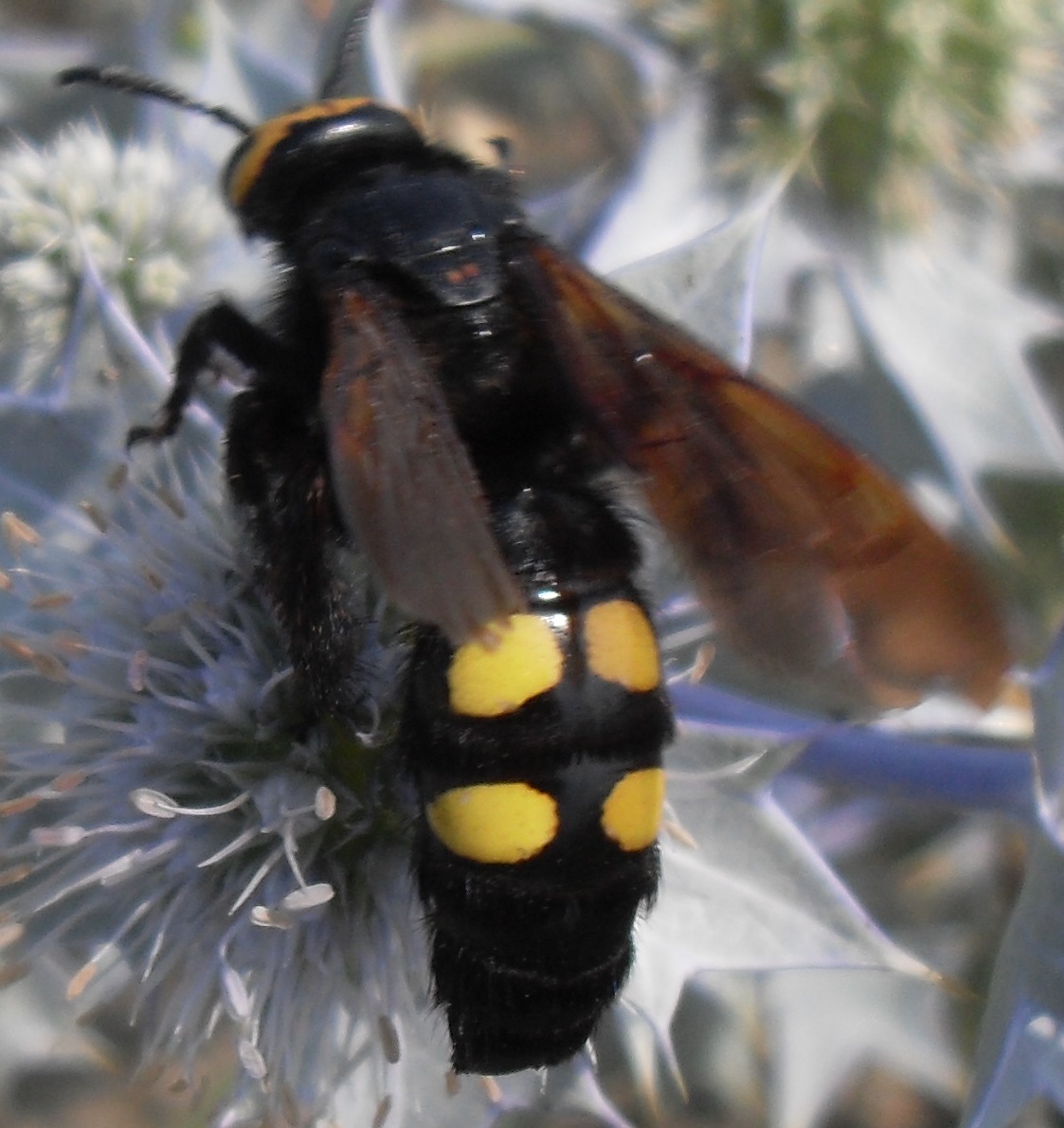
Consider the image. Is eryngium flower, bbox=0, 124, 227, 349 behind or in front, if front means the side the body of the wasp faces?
in front

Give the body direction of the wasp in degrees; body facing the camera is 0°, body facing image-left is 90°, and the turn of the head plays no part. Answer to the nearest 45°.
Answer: approximately 135°
